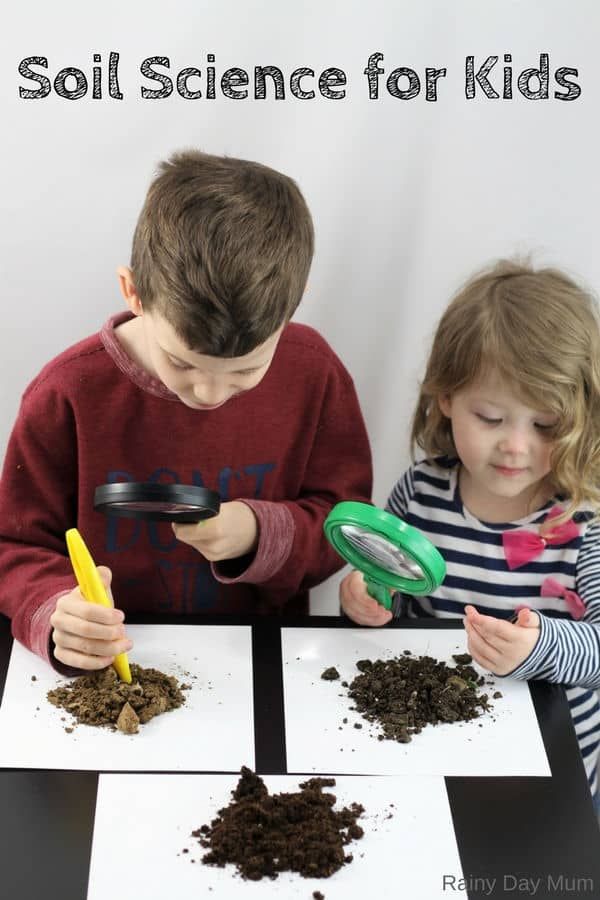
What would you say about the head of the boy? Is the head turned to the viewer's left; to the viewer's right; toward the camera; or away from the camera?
toward the camera

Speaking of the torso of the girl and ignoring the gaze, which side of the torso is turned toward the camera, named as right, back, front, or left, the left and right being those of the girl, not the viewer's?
front

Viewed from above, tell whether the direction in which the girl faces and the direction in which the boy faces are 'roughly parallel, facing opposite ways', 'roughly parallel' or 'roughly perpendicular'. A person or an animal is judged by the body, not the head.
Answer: roughly parallel

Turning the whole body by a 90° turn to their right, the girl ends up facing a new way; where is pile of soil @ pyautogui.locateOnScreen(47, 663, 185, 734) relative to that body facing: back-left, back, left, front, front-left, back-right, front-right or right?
front-left

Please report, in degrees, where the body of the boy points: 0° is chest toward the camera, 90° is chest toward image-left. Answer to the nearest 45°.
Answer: approximately 0°

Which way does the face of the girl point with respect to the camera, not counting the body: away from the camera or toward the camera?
toward the camera

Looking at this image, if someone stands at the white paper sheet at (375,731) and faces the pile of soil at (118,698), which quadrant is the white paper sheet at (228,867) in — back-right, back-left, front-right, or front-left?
front-left

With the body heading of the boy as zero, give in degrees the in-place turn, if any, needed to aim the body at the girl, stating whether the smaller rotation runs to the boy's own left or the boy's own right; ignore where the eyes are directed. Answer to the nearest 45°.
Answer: approximately 90° to the boy's own left

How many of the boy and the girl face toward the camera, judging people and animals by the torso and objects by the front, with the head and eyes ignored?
2

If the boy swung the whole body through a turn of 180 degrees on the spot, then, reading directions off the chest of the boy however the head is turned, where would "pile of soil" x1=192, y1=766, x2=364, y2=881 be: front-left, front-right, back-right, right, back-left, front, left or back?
back
